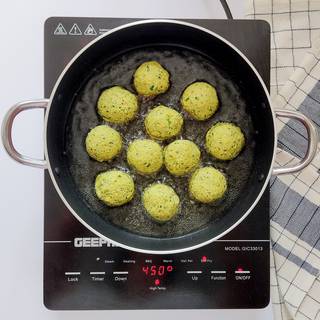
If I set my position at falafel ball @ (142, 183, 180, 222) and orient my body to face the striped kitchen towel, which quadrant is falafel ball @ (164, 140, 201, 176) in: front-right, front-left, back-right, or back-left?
front-left

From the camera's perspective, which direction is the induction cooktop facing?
toward the camera

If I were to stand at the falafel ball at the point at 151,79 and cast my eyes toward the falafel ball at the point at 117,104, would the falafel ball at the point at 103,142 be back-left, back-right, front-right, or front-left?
front-left
